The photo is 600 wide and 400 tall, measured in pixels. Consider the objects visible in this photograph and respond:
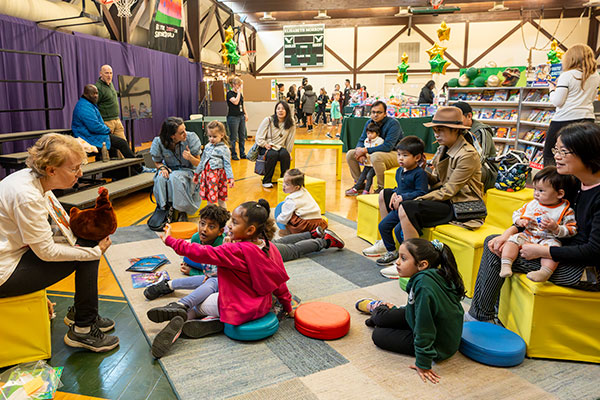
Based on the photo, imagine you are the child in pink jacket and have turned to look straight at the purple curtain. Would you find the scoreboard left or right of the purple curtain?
right

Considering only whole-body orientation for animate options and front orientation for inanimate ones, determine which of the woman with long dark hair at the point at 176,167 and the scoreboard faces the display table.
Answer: the scoreboard

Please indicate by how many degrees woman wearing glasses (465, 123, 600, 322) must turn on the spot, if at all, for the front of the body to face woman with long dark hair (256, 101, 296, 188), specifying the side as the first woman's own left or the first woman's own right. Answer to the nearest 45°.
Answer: approximately 45° to the first woman's own right

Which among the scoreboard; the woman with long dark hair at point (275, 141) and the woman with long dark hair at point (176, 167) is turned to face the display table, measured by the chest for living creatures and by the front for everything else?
the scoreboard

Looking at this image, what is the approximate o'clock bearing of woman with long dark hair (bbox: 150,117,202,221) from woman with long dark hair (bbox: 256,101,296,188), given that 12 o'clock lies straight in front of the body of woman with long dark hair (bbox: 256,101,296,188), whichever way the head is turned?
woman with long dark hair (bbox: 150,117,202,221) is roughly at 1 o'clock from woman with long dark hair (bbox: 256,101,296,188).

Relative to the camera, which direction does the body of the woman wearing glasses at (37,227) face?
to the viewer's right

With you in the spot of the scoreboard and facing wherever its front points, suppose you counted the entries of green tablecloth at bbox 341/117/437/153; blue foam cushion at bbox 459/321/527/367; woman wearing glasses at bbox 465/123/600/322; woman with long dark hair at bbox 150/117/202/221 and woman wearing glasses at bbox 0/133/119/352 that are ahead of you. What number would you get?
5

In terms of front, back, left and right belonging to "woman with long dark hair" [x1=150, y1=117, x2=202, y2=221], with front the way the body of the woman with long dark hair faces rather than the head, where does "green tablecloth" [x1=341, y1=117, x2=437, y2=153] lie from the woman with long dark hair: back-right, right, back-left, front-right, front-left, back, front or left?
back-left

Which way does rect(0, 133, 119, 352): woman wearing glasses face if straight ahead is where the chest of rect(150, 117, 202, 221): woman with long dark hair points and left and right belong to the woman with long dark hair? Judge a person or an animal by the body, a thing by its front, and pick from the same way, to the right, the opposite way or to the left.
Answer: to the left

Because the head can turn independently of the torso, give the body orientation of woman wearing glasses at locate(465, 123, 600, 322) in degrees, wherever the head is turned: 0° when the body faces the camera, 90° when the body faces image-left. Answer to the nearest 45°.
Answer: approximately 90°

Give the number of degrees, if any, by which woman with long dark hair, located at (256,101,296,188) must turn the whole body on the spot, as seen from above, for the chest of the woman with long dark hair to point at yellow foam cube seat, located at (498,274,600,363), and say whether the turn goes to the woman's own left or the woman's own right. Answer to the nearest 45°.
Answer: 0° — they already face it

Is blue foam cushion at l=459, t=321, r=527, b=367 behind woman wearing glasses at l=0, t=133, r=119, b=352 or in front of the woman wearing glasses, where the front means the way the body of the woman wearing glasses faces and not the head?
in front
